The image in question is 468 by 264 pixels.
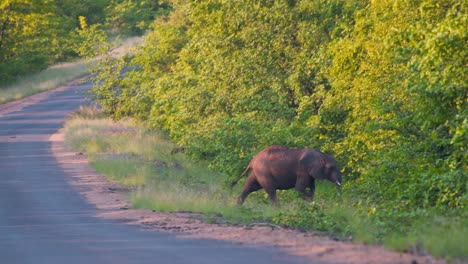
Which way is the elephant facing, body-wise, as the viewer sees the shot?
to the viewer's right
